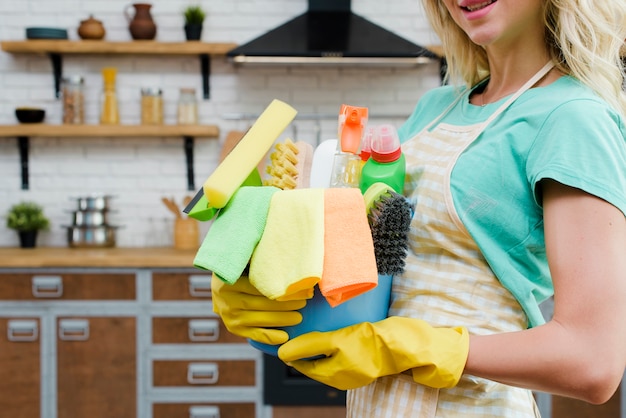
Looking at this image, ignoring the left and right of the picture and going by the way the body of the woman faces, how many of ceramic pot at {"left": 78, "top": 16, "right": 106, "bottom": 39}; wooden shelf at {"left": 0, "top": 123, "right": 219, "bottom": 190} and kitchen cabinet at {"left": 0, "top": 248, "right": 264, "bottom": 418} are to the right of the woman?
3

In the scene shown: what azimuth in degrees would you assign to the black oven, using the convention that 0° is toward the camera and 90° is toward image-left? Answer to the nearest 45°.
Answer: approximately 0°

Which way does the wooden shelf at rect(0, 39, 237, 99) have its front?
toward the camera

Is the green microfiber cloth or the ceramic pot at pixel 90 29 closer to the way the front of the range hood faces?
the green microfiber cloth

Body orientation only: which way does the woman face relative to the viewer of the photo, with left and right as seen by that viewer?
facing the viewer and to the left of the viewer

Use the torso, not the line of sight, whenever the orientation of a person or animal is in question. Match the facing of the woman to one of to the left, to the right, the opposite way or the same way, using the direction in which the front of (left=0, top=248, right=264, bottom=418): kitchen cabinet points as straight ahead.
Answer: to the right

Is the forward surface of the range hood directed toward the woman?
yes

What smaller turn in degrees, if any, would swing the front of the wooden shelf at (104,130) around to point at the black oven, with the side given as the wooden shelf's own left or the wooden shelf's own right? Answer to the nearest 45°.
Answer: approximately 45° to the wooden shelf's own left

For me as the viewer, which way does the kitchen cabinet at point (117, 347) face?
facing the viewer

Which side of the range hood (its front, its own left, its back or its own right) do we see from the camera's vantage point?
front
